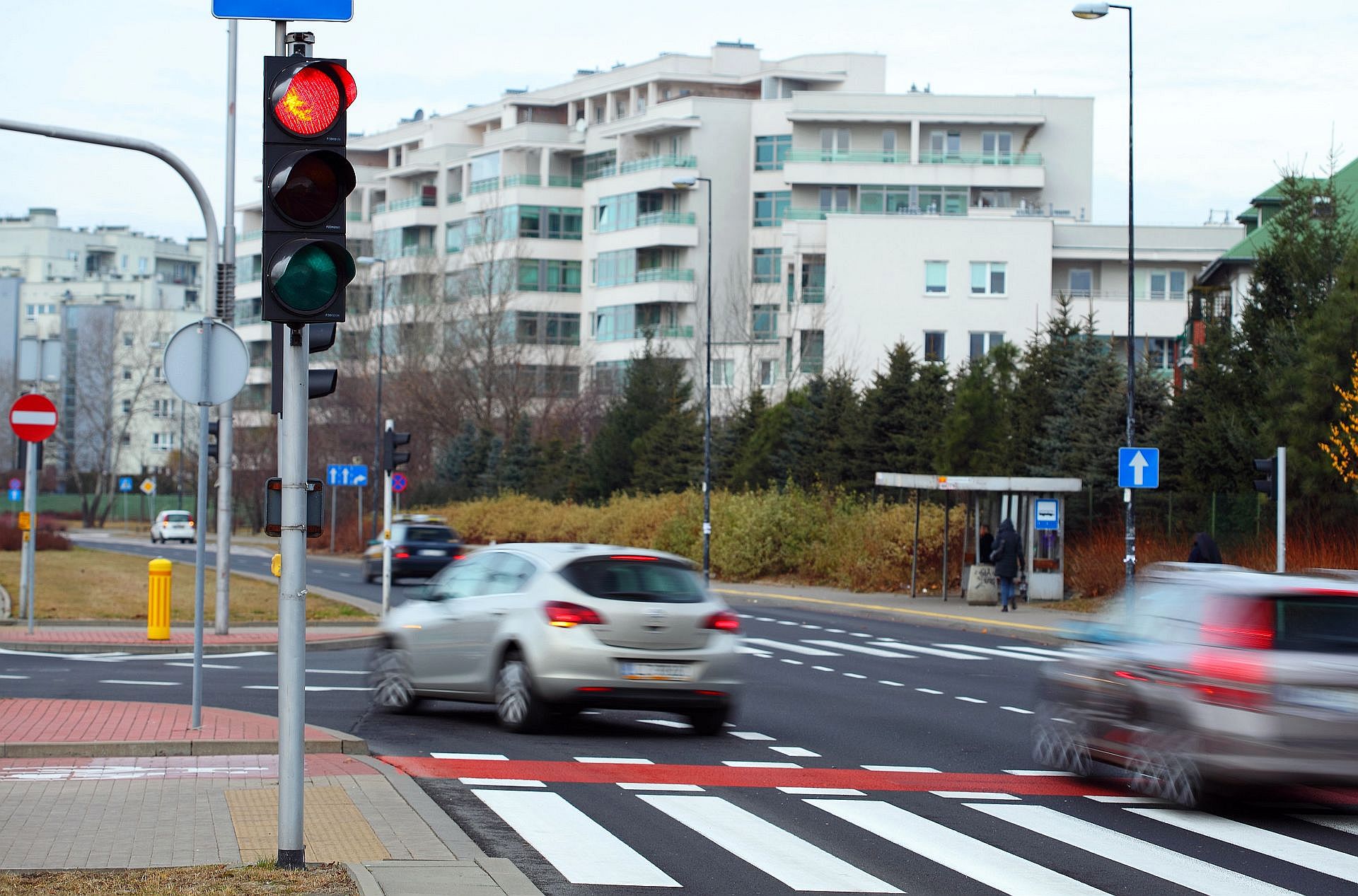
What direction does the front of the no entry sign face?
toward the camera

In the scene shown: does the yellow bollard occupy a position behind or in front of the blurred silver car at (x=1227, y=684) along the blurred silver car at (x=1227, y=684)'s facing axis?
in front

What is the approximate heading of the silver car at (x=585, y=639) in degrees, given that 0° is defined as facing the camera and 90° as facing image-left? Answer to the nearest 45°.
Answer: approximately 135°

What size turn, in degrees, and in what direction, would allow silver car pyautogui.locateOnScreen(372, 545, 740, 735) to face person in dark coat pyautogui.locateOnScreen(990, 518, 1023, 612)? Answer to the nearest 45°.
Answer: approximately 90° to its right

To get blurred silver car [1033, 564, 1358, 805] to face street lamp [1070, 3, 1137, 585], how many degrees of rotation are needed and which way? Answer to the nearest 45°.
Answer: approximately 45° to its right

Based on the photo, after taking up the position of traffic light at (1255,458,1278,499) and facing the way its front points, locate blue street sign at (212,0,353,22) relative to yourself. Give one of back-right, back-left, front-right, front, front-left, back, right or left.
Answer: left

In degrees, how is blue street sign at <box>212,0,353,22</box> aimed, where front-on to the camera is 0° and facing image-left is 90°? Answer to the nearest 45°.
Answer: approximately 0°

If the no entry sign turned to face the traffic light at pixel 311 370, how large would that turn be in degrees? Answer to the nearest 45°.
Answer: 0° — it already faces it
